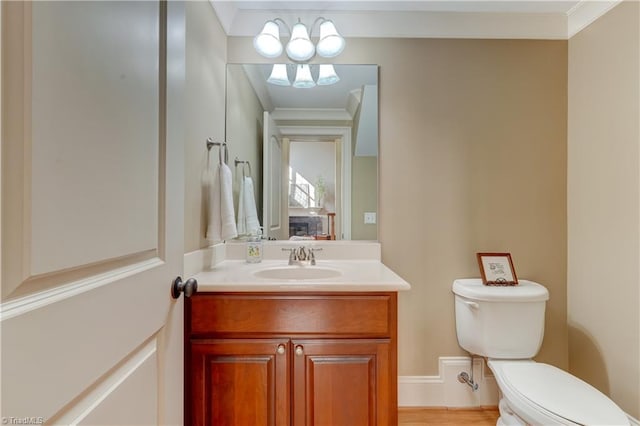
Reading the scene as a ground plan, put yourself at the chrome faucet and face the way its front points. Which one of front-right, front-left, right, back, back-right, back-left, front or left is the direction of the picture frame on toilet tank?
left

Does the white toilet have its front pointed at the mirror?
no

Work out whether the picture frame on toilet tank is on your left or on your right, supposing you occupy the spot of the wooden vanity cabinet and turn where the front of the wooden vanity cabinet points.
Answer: on your left

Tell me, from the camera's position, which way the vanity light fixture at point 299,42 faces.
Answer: facing the viewer

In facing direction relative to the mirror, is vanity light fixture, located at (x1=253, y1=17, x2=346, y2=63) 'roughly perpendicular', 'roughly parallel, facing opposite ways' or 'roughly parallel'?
roughly parallel

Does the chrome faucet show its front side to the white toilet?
no

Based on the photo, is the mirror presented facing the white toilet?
no

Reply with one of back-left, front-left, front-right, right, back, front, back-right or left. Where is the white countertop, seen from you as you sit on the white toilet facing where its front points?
right

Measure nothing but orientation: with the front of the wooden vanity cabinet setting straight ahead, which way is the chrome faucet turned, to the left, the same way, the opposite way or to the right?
the same way

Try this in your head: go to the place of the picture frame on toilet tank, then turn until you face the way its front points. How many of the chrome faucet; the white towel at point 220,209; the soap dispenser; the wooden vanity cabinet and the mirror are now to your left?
0

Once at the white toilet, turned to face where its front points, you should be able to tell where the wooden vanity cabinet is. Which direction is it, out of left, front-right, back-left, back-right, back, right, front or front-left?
right

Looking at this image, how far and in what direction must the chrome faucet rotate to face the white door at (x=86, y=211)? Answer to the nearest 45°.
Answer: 0° — it already faces it

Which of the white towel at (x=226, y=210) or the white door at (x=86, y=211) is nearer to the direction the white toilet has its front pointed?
the white door

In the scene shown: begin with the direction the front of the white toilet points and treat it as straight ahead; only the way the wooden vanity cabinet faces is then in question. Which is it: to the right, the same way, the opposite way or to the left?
the same way

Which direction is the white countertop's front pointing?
toward the camera

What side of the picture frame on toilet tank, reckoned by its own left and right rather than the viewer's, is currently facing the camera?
front
